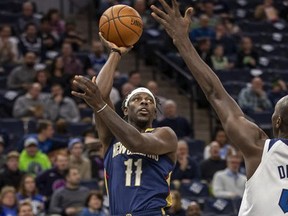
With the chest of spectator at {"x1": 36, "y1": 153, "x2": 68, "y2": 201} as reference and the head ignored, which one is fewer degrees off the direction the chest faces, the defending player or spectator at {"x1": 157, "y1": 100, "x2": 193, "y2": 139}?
the defending player

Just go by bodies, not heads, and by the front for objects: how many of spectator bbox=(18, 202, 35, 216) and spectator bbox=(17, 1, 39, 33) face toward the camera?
2

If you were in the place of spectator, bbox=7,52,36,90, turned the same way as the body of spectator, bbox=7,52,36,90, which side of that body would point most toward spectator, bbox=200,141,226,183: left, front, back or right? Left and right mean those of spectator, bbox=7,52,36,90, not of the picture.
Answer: front

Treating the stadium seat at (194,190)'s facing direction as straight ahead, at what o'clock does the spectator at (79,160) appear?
The spectator is roughly at 3 o'clock from the stadium seat.

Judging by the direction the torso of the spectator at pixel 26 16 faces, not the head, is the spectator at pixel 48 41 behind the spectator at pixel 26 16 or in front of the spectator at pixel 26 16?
in front

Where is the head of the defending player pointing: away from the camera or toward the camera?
away from the camera

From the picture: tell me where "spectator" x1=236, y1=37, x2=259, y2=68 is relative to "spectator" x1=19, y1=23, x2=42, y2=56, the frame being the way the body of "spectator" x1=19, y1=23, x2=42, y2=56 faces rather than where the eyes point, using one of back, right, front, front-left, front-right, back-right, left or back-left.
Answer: left

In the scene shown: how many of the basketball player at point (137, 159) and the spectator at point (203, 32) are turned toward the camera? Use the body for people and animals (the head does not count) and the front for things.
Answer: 2

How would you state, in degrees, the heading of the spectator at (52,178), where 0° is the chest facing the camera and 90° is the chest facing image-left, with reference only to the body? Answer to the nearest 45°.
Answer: approximately 315°

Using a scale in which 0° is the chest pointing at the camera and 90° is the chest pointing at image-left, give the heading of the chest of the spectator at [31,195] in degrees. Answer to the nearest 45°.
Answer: approximately 315°

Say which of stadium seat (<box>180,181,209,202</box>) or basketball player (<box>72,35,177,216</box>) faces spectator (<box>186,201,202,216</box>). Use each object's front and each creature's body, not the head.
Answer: the stadium seat
